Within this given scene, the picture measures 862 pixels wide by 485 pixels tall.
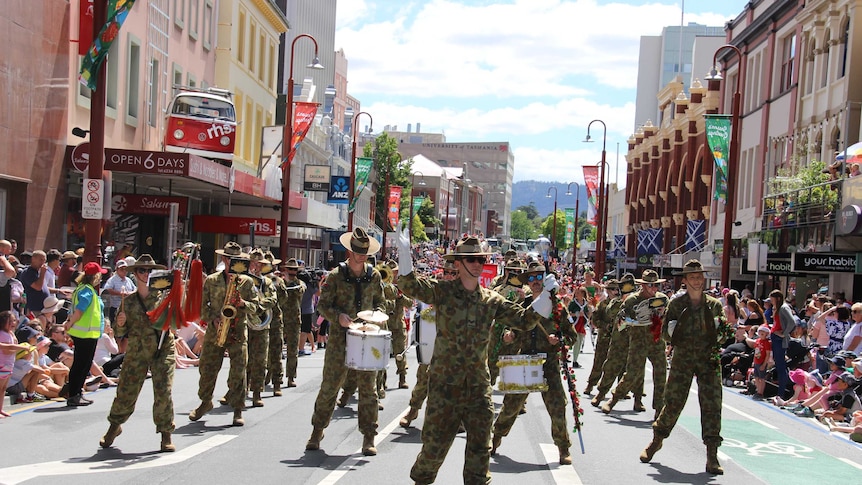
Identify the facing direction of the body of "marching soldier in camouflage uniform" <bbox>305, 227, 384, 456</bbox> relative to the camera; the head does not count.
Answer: toward the camera

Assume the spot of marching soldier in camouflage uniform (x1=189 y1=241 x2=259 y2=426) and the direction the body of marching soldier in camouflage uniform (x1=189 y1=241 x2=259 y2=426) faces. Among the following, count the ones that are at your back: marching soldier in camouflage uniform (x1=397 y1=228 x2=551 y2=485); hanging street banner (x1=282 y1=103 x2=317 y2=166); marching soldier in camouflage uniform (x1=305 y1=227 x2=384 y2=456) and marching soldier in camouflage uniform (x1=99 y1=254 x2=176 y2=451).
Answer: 1

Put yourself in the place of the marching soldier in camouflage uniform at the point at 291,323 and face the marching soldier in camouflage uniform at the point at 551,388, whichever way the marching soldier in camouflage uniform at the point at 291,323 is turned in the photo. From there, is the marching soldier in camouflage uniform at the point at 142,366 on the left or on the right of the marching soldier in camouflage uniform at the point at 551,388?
right

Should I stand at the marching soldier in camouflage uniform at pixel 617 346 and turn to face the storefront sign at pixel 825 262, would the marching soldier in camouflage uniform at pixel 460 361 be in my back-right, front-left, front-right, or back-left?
back-right

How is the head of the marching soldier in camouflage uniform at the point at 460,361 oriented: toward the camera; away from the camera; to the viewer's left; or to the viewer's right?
toward the camera

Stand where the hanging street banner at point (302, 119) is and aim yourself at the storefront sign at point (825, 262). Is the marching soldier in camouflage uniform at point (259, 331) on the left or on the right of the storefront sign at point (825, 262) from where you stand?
right

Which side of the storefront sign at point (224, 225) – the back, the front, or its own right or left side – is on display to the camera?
front

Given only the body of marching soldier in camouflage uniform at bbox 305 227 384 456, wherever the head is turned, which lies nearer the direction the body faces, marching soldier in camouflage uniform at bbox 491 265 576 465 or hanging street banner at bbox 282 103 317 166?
the marching soldier in camouflage uniform

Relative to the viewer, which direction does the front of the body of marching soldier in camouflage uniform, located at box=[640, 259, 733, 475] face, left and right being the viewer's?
facing the viewer
